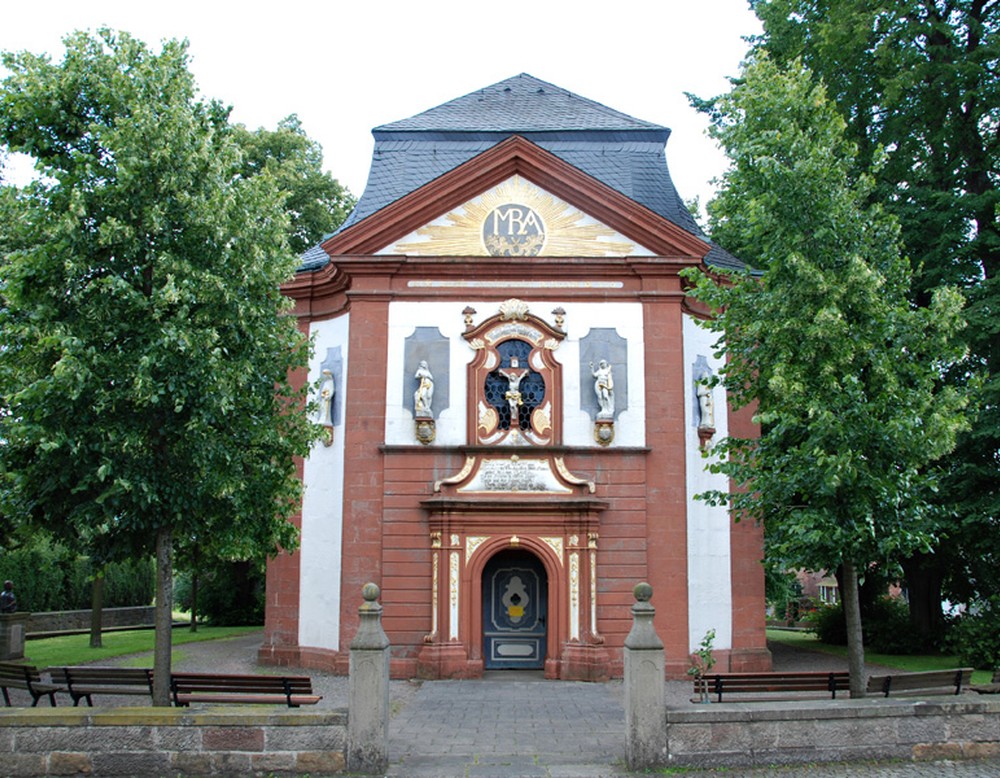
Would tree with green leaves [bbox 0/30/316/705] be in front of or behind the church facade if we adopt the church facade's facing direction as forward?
in front

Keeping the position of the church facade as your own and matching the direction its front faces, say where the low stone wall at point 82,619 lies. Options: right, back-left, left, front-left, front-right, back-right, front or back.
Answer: back-right

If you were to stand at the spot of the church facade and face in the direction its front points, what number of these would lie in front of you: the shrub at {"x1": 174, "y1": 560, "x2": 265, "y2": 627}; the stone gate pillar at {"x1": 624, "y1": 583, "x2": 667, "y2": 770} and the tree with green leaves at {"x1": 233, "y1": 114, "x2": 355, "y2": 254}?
1

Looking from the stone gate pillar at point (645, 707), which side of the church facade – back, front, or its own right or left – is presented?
front

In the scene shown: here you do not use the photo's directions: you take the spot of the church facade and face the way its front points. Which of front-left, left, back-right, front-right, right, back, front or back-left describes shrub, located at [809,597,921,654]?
back-left

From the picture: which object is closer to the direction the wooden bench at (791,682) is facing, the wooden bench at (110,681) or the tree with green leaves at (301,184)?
the tree with green leaves

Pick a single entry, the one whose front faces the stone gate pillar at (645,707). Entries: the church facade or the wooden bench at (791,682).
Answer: the church facade
